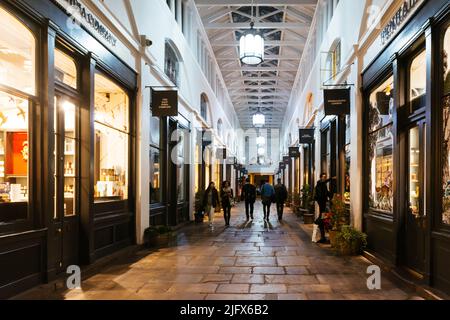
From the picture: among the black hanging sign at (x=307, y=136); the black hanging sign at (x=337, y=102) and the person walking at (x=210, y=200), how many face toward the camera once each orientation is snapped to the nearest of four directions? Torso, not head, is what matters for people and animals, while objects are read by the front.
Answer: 3

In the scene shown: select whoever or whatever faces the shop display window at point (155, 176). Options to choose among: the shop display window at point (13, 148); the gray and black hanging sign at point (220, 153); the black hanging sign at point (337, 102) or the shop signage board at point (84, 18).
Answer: the gray and black hanging sign at point (220, 153)

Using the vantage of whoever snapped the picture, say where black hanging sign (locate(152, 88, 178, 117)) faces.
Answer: facing the viewer

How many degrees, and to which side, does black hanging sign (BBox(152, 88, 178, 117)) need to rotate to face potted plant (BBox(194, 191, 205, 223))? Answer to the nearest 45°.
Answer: approximately 180°

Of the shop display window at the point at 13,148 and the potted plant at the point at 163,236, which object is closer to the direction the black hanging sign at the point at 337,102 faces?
the shop display window

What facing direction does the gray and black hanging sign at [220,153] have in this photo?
toward the camera

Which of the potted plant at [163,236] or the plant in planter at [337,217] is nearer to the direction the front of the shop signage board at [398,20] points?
the potted plant

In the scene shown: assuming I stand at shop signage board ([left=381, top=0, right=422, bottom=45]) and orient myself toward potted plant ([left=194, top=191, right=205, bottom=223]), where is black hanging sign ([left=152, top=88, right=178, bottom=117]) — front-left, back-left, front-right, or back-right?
front-left

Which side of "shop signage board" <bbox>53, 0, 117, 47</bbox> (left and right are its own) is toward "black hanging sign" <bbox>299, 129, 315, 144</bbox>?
left

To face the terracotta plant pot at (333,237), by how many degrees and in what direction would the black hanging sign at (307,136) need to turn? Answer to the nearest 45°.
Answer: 0° — it already faces it

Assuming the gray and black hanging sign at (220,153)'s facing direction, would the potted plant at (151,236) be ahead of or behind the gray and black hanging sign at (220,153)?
ahead

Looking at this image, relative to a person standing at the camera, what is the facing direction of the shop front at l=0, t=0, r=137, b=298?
facing the viewer and to the right of the viewer

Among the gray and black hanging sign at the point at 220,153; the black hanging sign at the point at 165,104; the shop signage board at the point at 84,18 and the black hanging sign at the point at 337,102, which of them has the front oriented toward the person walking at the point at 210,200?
the gray and black hanging sign at the point at 220,153

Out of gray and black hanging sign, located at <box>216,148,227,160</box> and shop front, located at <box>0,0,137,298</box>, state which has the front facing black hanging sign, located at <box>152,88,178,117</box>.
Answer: gray and black hanging sign, located at <box>216,148,227,160</box>
